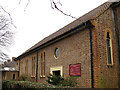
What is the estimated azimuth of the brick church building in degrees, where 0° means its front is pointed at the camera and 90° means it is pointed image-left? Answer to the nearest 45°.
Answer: approximately 45°
